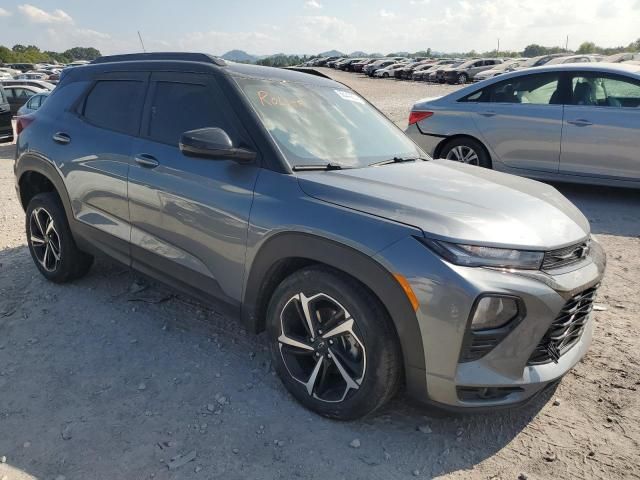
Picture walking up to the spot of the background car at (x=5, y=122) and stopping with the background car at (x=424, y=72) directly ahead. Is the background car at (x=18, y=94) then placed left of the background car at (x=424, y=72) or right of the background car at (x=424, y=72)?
left

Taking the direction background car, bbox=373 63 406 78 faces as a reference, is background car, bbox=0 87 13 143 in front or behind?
in front

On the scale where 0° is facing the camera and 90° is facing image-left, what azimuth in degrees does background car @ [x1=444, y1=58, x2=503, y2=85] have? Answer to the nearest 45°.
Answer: approximately 45°

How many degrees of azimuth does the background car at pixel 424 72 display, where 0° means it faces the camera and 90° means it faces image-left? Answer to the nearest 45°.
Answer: approximately 45°

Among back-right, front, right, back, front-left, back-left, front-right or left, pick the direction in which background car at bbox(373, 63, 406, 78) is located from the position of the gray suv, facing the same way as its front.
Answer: back-left

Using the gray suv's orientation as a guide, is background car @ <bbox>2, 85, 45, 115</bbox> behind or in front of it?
behind

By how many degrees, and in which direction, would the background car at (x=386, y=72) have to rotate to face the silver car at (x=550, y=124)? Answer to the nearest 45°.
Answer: approximately 45° to its left

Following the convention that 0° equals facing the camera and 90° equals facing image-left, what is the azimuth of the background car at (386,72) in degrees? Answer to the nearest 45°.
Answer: approximately 45°

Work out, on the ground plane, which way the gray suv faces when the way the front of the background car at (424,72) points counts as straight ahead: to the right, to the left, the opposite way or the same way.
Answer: to the left

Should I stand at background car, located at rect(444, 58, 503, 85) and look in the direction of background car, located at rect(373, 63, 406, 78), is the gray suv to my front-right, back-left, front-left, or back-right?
back-left

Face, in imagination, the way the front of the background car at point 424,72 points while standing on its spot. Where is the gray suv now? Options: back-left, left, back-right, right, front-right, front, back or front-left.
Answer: front-left

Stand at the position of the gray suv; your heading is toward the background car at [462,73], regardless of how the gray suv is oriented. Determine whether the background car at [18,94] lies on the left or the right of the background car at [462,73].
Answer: left

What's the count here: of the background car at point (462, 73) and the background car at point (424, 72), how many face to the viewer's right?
0

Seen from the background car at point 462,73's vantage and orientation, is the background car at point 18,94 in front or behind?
in front

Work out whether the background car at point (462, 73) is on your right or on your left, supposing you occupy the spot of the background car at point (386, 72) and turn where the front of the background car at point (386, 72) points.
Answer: on your left

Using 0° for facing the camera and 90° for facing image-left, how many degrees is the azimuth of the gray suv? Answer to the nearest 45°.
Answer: approximately 315°
